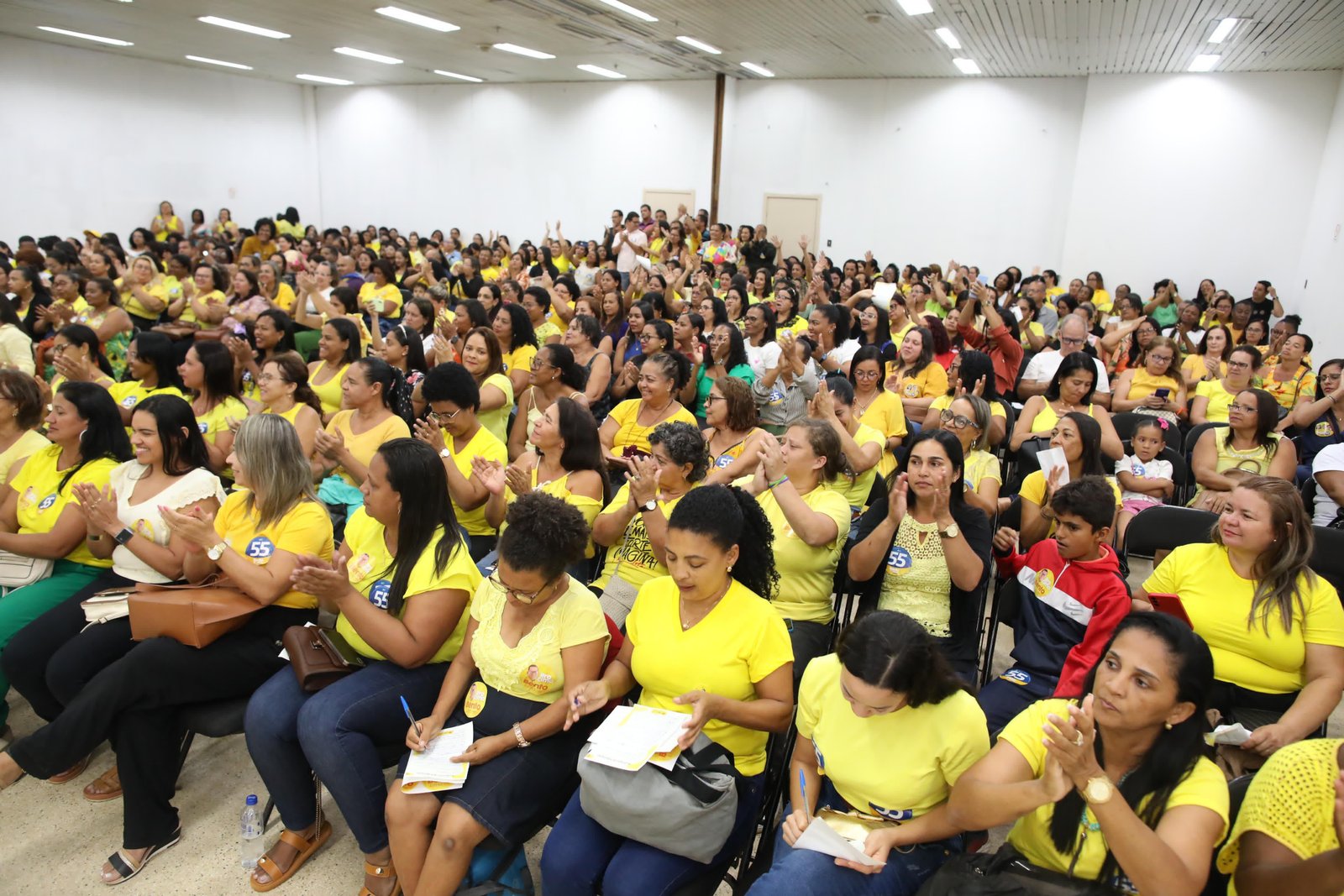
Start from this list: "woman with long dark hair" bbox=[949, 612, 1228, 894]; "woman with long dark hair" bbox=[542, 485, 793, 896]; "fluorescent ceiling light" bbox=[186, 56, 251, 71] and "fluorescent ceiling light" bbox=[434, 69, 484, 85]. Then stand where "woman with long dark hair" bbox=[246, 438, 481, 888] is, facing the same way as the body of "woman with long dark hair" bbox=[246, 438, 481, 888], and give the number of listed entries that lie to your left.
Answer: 2

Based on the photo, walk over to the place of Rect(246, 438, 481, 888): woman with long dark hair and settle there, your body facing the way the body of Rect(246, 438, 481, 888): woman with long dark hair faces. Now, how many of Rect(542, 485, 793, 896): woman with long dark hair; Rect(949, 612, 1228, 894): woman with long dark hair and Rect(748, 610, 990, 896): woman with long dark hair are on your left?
3

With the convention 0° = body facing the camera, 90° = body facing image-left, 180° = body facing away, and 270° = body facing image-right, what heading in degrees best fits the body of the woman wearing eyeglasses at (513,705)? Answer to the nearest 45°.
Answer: approximately 45°

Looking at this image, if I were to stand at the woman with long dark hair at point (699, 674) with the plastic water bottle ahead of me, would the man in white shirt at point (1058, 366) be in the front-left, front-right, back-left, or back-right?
back-right

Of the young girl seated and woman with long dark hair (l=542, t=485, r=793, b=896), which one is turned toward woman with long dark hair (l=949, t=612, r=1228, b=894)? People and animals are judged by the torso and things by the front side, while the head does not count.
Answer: the young girl seated

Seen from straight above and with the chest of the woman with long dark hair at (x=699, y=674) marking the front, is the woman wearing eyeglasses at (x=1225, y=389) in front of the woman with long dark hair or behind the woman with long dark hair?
behind

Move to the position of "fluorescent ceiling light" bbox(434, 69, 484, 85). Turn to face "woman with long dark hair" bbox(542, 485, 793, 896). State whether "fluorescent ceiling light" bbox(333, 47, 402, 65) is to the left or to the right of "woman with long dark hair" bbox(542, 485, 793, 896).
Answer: right

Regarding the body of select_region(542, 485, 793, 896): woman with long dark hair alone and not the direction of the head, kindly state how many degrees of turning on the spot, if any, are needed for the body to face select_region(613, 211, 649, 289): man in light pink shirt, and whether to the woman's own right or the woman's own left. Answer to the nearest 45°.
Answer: approximately 135° to the woman's own right

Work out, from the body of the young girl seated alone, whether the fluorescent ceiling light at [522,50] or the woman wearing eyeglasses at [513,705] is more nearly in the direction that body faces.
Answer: the woman wearing eyeglasses

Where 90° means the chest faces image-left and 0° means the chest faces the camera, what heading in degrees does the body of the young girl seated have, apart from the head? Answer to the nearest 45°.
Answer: approximately 0°

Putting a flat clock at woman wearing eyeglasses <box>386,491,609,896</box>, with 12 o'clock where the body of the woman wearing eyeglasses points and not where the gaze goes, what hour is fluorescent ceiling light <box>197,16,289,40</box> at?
The fluorescent ceiling light is roughly at 4 o'clock from the woman wearing eyeglasses.

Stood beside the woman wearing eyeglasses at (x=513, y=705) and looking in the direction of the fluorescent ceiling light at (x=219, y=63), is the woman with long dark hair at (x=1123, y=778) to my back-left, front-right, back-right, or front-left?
back-right

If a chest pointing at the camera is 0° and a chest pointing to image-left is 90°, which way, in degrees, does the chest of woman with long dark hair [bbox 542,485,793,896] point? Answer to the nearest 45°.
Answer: approximately 45°

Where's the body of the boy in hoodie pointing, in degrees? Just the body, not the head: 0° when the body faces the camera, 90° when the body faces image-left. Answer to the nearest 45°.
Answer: approximately 45°
